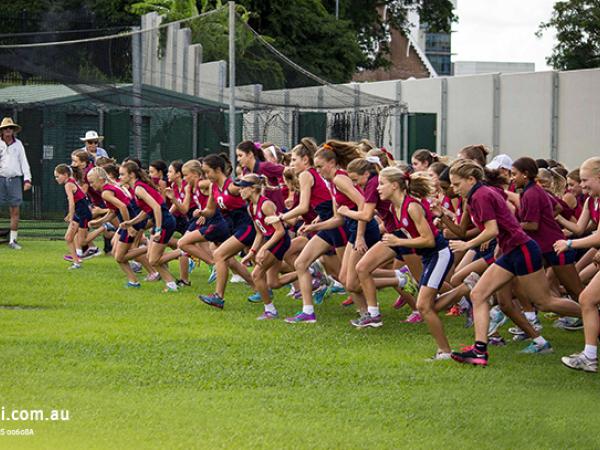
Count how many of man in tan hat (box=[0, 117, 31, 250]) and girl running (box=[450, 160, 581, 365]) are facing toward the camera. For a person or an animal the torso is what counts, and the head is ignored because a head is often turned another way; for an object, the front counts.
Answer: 1

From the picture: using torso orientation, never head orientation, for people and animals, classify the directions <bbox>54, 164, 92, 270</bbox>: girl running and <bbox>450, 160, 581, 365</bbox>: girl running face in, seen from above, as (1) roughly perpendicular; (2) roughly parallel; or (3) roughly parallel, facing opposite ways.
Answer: roughly parallel

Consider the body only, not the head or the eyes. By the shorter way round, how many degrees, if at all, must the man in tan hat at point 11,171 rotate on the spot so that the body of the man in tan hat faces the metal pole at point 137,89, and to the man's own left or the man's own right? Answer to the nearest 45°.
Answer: approximately 90° to the man's own left

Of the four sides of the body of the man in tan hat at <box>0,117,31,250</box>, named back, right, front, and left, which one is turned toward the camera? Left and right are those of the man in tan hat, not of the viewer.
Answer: front

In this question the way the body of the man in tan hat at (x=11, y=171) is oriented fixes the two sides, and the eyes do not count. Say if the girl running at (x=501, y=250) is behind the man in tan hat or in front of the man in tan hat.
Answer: in front

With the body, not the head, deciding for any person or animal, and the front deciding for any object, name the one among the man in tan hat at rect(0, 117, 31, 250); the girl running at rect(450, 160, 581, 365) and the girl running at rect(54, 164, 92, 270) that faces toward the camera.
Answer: the man in tan hat

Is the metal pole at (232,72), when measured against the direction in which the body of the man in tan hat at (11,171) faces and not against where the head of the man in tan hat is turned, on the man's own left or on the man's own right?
on the man's own left

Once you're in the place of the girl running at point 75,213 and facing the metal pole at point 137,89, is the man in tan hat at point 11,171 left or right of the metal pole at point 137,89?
left
